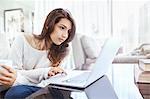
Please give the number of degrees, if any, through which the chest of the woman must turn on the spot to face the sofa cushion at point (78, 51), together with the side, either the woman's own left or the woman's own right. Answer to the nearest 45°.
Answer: approximately 135° to the woman's own left

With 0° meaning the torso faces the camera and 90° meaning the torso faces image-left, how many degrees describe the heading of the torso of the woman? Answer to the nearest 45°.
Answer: approximately 315°
